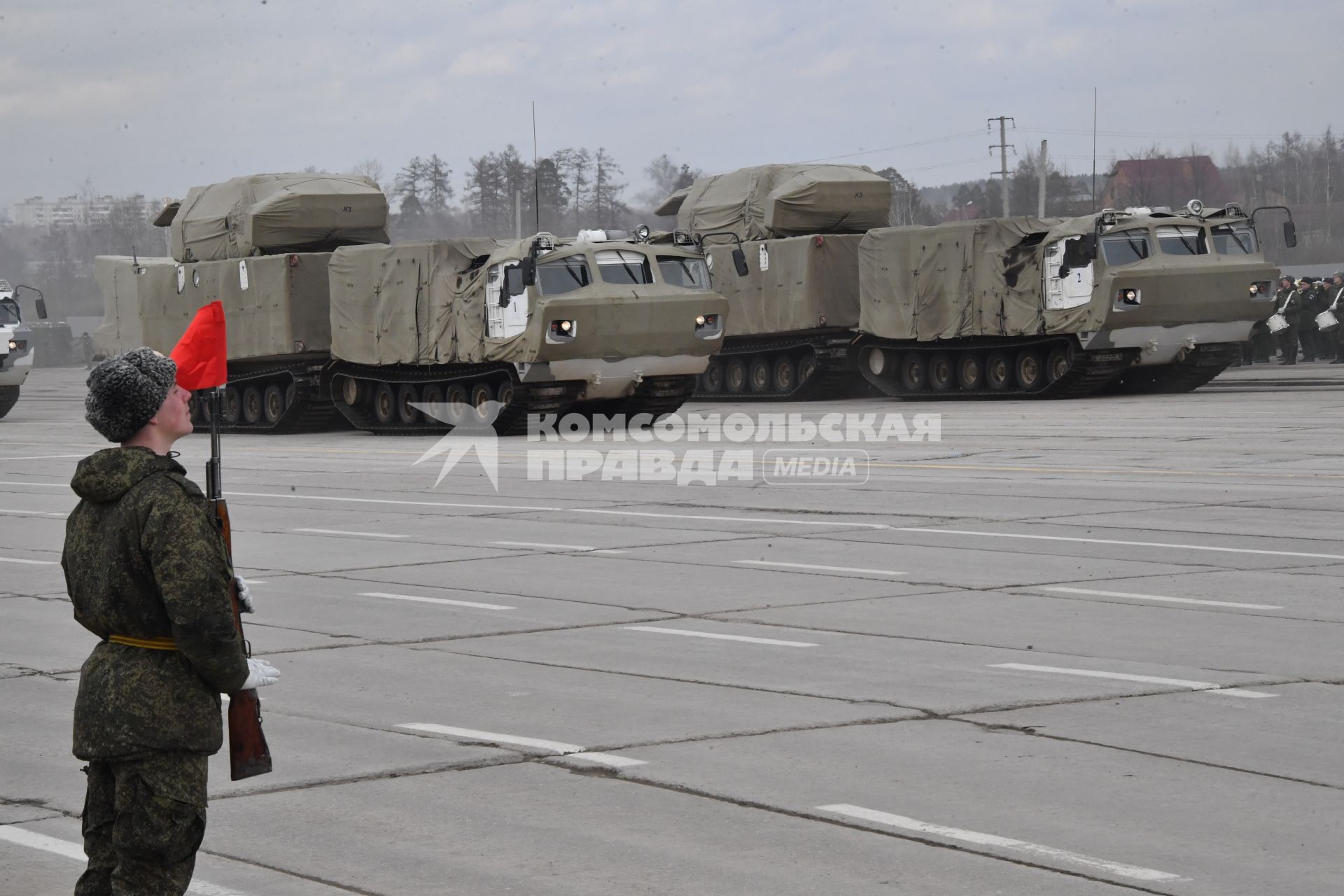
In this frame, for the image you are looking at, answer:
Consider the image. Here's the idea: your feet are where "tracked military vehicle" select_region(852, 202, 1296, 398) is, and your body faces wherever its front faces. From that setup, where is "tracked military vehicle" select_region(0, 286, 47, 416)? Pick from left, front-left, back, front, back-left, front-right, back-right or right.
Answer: back-right

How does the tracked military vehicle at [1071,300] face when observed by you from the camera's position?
facing the viewer and to the right of the viewer

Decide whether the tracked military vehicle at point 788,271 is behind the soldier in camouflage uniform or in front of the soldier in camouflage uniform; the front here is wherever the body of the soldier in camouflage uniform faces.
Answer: in front

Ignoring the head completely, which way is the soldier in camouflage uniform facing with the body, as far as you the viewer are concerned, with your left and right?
facing away from the viewer and to the right of the viewer

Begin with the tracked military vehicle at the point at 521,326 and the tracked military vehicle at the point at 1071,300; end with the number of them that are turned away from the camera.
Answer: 0

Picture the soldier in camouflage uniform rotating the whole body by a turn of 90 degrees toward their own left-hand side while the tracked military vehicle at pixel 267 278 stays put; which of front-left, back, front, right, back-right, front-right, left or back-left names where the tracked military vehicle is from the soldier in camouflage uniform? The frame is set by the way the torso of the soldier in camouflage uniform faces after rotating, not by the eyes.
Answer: front-right

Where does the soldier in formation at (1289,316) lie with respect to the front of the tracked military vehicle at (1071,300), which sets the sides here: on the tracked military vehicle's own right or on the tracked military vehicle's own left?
on the tracked military vehicle's own left

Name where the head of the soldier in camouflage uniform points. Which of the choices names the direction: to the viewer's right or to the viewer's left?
to the viewer's right

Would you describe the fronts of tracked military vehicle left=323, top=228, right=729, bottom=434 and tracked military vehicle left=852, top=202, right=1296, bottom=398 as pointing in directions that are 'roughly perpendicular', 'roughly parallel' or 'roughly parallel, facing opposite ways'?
roughly parallel

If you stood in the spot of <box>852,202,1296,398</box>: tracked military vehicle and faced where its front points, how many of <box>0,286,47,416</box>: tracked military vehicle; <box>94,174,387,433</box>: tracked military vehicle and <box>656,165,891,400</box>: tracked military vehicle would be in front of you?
0

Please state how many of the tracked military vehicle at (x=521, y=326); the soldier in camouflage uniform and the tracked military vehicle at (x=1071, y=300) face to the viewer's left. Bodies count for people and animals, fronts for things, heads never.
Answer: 0

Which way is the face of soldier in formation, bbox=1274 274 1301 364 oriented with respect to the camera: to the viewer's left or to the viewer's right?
to the viewer's left

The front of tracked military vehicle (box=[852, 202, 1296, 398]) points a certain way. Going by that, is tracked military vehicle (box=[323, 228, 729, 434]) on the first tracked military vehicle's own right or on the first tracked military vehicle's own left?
on the first tracked military vehicle's own right

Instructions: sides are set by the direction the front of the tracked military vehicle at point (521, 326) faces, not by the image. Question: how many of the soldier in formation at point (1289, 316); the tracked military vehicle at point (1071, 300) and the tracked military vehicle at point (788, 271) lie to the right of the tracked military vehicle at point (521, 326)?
0

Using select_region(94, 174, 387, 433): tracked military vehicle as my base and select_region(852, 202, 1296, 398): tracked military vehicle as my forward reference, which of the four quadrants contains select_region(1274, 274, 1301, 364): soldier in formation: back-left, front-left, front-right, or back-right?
front-left

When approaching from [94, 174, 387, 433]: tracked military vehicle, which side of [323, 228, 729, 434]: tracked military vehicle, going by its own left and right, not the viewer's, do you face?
back

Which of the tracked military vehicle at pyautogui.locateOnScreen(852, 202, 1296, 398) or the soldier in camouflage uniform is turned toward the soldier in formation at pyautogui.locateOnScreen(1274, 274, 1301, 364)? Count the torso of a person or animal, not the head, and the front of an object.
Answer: the soldier in camouflage uniform

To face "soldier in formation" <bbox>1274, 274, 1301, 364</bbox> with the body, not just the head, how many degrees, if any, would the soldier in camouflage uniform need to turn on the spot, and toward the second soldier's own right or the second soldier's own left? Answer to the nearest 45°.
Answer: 0° — they already face them
